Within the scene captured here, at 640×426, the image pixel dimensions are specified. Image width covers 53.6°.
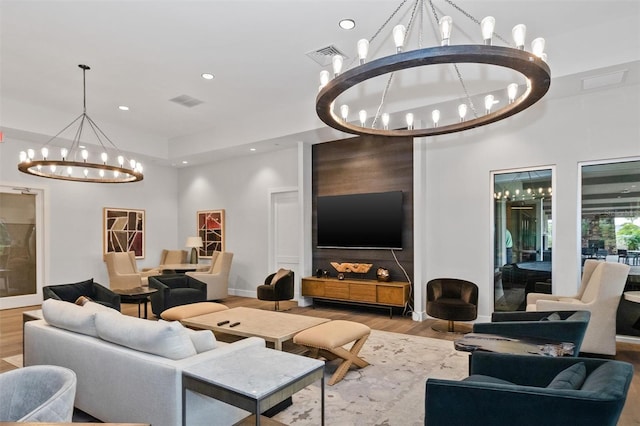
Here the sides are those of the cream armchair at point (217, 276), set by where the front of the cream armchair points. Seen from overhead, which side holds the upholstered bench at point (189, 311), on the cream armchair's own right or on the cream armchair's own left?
on the cream armchair's own left

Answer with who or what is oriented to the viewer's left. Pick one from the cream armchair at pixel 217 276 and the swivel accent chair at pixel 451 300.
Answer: the cream armchair

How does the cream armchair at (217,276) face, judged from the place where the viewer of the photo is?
facing to the left of the viewer

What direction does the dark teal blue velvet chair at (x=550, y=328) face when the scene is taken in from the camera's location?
facing to the left of the viewer

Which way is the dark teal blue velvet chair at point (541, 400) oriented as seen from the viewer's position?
to the viewer's left

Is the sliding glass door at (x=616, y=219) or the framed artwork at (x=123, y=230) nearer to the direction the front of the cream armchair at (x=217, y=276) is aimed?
the framed artwork

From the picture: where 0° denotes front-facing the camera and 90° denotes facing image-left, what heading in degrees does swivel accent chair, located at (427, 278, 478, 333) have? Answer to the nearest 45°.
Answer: approximately 0°

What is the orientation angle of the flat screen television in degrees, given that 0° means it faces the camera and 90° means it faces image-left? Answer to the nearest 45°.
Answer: approximately 45°

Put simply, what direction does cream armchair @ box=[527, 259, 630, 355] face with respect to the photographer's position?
facing to the left of the viewer
